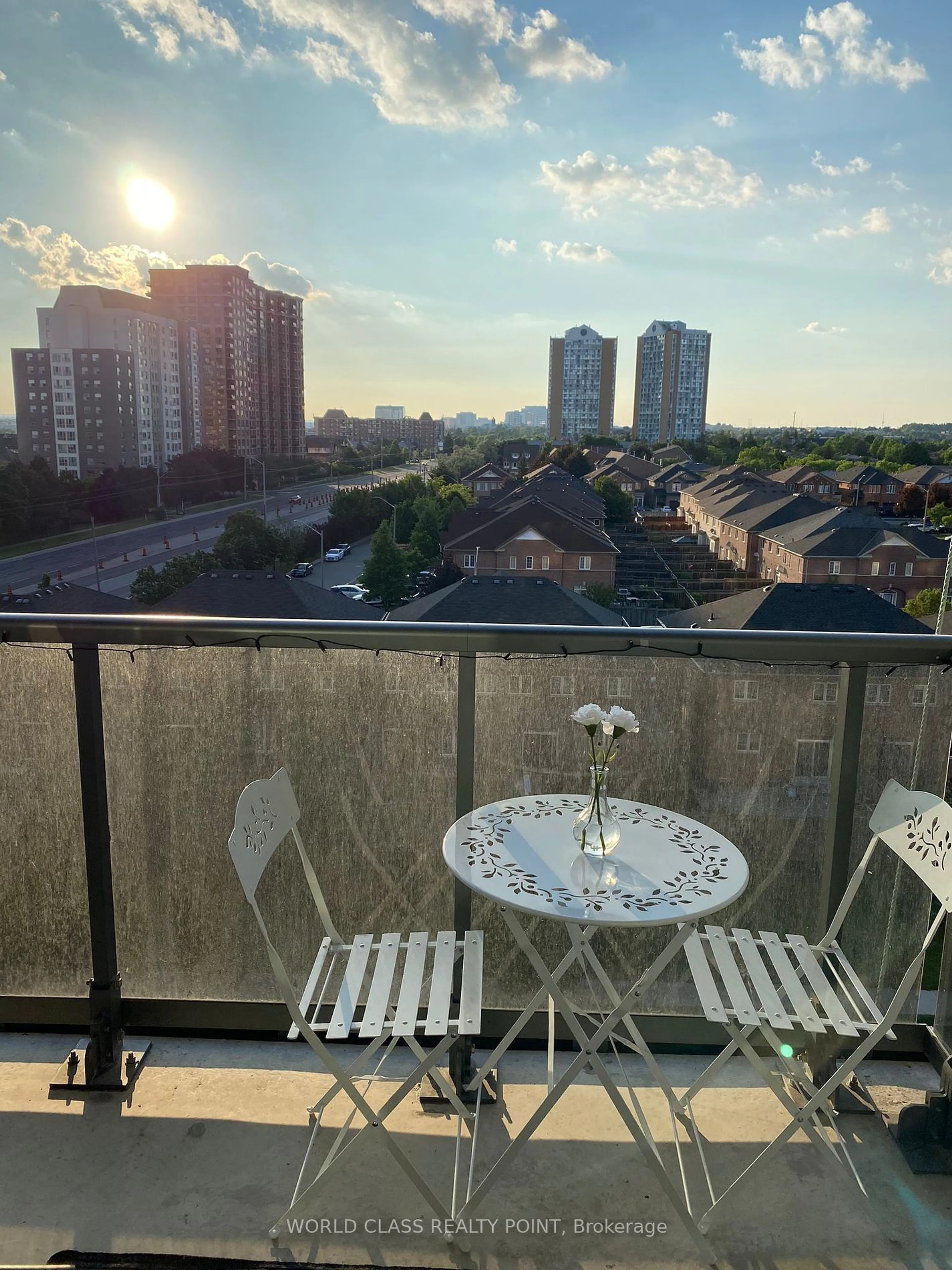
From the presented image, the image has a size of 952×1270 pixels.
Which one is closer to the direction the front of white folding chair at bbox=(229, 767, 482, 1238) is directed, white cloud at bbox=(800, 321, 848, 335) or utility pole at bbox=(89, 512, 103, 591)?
the white cloud

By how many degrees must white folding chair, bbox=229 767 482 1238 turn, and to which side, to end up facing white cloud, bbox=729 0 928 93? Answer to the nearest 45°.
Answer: approximately 45° to its left

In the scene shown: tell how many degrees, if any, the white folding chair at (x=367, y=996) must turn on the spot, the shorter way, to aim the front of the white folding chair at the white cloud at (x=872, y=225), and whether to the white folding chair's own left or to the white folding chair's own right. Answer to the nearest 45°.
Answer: approximately 45° to the white folding chair's own left

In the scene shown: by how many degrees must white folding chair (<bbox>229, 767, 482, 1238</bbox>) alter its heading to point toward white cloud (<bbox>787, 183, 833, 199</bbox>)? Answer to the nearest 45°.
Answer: approximately 45° to its left

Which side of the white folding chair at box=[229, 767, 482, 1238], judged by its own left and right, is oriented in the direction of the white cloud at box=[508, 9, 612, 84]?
left

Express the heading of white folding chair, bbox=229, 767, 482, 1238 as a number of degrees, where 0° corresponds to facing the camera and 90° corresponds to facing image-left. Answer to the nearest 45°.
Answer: approximately 270°

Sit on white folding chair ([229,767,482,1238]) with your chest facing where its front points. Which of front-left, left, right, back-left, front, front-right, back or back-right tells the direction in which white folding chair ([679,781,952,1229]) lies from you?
front

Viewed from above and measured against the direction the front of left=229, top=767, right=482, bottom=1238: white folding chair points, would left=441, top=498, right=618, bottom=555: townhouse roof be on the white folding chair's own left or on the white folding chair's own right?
on the white folding chair's own left

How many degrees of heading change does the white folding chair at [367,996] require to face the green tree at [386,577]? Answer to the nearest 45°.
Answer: approximately 90° to its left

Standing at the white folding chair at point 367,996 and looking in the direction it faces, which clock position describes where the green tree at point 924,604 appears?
The green tree is roughly at 10 o'clock from the white folding chair.

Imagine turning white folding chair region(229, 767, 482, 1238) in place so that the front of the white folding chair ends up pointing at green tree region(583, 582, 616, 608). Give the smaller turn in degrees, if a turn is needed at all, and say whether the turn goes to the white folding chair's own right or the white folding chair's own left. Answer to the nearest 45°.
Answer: approximately 90° to the white folding chair's own left

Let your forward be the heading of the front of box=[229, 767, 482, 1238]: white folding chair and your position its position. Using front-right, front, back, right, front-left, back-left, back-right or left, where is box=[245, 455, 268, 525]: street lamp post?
left

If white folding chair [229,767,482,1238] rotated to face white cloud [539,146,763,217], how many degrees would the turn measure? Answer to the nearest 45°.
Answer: approximately 90° to its left
